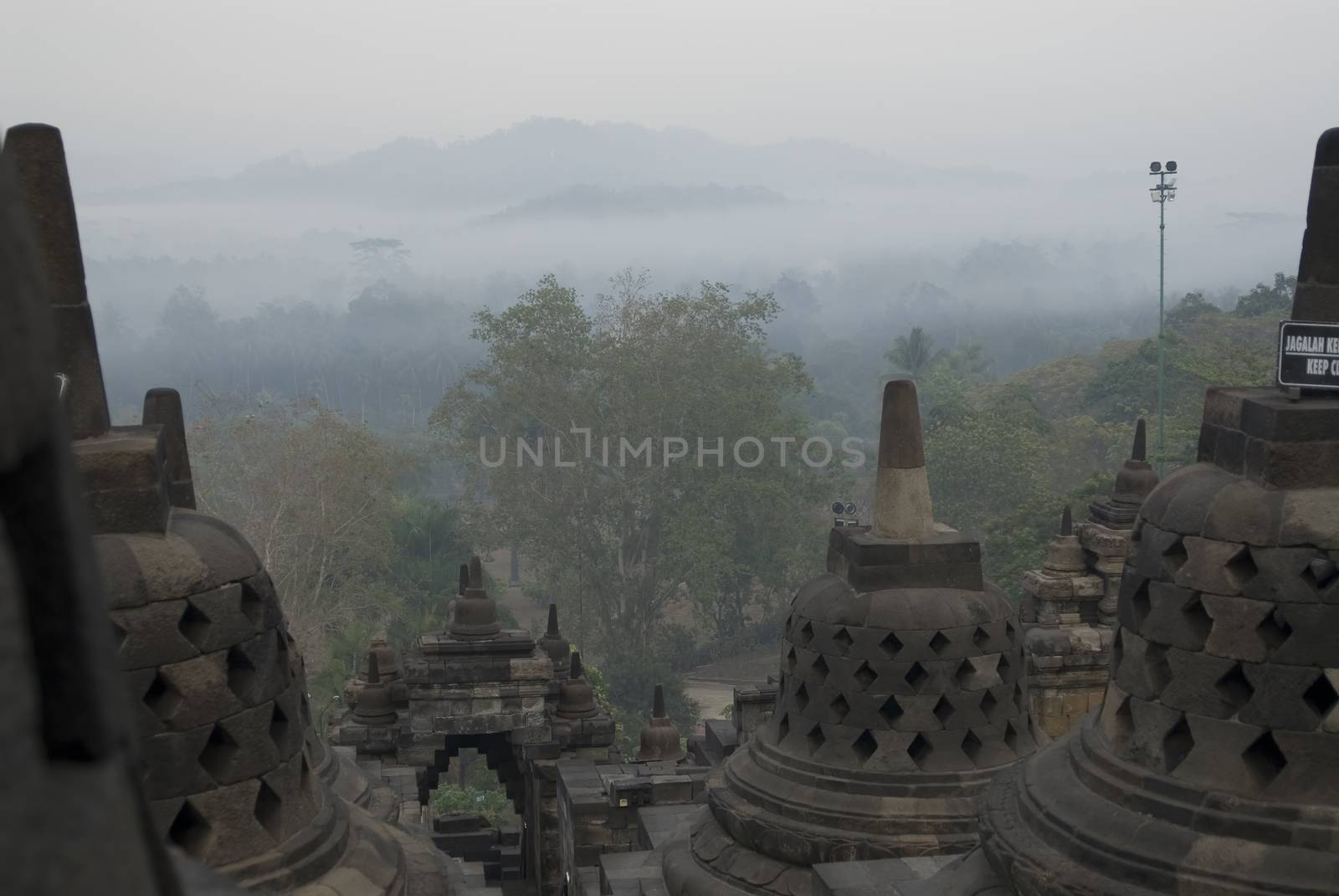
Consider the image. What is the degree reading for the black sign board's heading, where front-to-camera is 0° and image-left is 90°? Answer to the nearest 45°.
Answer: approximately 0°

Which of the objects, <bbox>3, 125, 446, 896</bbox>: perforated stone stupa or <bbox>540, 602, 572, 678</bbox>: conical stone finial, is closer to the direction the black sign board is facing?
the perforated stone stupa

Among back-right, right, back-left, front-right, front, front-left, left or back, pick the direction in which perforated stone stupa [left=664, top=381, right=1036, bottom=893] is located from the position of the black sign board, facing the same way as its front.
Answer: back-right

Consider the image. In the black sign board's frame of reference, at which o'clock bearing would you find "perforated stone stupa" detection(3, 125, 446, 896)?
The perforated stone stupa is roughly at 2 o'clock from the black sign board.
